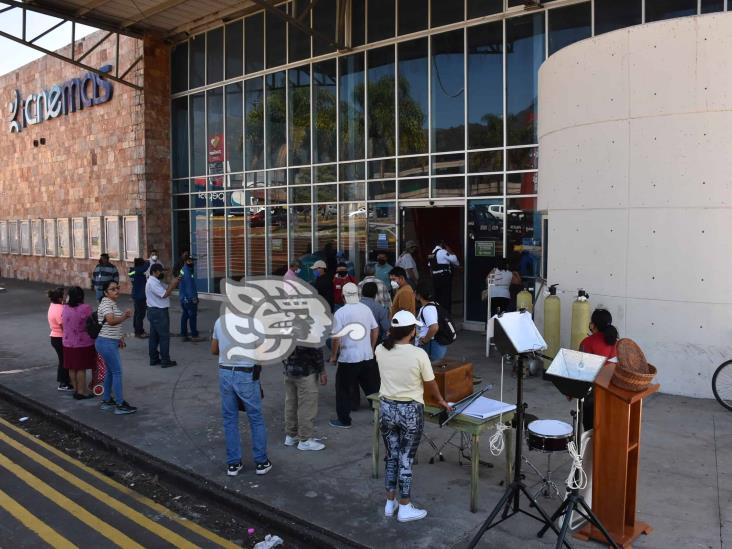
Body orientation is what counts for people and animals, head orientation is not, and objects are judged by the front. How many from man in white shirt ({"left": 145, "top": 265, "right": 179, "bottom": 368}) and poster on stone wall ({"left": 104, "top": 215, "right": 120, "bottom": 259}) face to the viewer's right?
1

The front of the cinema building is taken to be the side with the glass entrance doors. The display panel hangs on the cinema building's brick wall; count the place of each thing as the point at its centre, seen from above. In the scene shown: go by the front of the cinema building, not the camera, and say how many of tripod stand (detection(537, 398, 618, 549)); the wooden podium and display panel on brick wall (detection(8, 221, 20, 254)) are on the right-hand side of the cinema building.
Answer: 1

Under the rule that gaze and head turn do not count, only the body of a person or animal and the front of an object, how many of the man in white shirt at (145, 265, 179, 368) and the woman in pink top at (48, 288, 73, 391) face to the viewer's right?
2

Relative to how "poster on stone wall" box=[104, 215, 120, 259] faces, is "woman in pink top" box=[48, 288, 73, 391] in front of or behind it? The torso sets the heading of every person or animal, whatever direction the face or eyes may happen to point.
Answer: in front

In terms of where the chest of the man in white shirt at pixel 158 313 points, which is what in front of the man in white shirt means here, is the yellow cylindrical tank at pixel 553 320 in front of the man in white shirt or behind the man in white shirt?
in front

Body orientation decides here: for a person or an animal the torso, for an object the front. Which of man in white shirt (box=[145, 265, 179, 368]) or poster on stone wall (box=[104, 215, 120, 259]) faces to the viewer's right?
the man in white shirt

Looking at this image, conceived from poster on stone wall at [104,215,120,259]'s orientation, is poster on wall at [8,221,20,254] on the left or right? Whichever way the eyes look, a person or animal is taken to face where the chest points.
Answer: on its right

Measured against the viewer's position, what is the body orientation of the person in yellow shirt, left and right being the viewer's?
facing away from the viewer and to the right of the viewer

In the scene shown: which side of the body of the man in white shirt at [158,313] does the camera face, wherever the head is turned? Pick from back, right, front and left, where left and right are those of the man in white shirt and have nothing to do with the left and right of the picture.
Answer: right

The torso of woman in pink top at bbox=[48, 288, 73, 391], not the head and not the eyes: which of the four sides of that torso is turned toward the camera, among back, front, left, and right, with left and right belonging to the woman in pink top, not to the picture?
right

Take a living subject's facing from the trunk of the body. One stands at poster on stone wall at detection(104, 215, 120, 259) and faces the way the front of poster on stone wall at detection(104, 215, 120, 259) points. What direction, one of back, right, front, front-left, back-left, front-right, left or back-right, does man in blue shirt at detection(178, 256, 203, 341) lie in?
front-left

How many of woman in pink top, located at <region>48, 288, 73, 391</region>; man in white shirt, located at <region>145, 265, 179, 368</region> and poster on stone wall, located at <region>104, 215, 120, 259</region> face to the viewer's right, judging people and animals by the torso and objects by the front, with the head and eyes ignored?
2

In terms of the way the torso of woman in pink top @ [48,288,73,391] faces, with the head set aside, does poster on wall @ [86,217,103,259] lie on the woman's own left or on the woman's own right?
on the woman's own left
